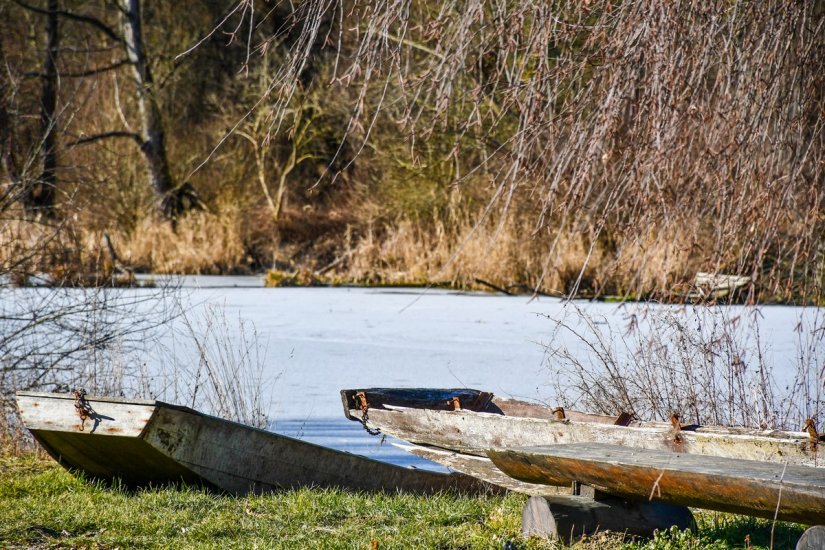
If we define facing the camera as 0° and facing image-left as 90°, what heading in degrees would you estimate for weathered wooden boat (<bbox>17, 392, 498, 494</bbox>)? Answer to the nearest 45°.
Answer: approximately 45°

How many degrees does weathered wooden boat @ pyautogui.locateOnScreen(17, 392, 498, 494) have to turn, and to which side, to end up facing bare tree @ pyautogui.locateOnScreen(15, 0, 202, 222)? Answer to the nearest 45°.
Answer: approximately 135° to its right

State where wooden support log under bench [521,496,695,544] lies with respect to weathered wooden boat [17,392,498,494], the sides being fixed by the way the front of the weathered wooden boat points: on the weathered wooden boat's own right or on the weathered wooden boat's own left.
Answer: on the weathered wooden boat's own left
